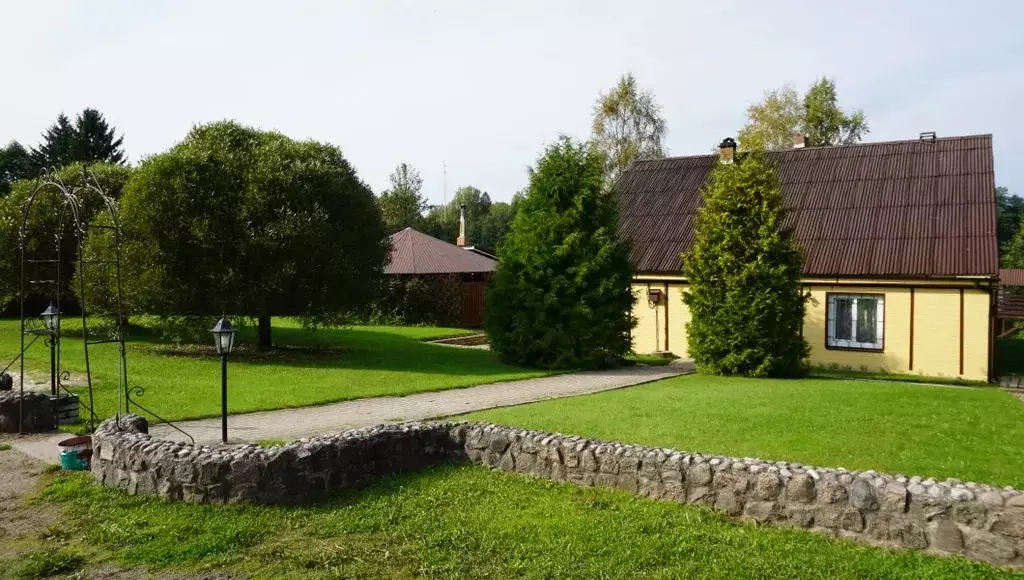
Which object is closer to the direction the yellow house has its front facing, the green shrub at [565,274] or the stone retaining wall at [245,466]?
the stone retaining wall

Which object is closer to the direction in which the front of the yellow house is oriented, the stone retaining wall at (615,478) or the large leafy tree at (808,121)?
the stone retaining wall

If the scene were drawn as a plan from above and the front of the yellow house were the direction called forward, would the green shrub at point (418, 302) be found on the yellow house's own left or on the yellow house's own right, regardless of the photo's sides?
on the yellow house's own right

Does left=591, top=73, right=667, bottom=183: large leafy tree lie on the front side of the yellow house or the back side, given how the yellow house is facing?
on the back side

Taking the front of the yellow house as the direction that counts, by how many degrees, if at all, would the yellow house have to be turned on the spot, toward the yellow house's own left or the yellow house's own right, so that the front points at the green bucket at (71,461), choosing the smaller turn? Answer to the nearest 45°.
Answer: approximately 45° to the yellow house's own right

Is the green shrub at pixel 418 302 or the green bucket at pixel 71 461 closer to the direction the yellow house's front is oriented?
the green bucket

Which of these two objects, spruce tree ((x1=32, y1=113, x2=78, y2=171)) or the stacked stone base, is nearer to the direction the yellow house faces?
the stacked stone base

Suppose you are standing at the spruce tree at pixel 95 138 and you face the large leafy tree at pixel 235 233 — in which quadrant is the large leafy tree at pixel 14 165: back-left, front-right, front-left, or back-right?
back-right

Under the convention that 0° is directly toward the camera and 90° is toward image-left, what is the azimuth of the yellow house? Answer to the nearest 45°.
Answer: approximately 0°

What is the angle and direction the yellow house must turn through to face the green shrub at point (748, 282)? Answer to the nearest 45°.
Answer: approximately 45° to its right

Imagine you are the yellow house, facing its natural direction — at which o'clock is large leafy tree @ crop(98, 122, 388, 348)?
The large leafy tree is roughly at 2 o'clock from the yellow house.

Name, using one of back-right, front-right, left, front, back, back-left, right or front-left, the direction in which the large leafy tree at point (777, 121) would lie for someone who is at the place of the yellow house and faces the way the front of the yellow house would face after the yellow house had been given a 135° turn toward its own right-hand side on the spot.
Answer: front-right

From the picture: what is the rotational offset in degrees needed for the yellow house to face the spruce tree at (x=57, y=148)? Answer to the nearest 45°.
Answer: approximately 90° to its right

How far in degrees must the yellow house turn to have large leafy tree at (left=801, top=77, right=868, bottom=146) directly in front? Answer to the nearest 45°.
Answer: approximately 180°
